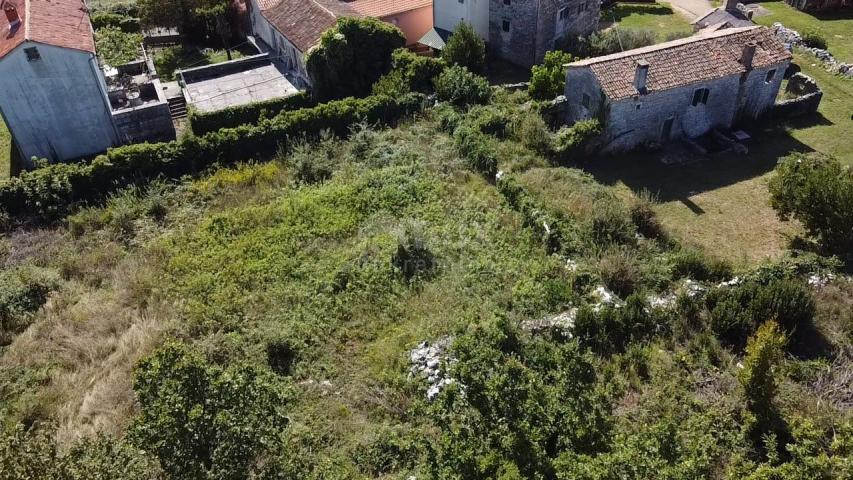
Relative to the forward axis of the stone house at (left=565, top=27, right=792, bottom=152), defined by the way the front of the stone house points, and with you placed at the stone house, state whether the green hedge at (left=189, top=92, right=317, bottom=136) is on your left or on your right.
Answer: on your right

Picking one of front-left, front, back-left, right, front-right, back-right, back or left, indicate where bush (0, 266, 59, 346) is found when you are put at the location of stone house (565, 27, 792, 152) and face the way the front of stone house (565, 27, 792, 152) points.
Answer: right

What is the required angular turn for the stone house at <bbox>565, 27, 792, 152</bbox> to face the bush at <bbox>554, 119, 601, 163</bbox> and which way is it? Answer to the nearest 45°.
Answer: approximately 90° to its right

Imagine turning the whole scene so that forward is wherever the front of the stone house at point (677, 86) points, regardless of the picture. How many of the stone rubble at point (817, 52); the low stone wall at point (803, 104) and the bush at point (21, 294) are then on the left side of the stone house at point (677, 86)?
2

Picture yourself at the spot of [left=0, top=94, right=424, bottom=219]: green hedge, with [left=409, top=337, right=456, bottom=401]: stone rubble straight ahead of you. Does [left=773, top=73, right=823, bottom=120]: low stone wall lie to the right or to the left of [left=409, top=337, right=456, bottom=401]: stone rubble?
left

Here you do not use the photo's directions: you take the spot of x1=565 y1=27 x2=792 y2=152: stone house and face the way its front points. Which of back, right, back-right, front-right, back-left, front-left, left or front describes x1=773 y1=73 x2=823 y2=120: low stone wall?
left

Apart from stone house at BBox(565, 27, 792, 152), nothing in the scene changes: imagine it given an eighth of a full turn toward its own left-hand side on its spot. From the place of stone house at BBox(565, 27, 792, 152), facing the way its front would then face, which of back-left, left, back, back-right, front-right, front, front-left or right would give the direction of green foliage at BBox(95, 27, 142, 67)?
back

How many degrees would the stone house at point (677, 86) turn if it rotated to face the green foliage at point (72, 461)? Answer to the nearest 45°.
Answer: approximately 45° to its right

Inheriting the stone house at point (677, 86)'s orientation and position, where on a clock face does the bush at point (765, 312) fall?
The bush is roughly at 1 o'clock from the stone house.

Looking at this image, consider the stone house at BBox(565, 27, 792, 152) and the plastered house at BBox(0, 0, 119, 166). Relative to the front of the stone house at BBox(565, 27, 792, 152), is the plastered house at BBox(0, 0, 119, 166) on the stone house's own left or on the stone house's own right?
on the stone house's own right

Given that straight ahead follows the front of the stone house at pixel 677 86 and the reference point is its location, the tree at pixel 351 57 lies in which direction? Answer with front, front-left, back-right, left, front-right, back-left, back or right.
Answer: back-right

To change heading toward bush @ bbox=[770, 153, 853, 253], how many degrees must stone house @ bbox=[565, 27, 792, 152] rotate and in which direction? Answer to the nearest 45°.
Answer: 0° — it already faces it

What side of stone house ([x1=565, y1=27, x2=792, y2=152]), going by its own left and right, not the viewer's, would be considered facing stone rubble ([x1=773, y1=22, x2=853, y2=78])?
left

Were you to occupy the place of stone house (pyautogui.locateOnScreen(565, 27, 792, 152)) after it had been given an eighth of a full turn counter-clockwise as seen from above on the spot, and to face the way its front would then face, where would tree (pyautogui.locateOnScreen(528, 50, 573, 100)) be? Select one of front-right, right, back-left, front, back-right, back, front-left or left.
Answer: back

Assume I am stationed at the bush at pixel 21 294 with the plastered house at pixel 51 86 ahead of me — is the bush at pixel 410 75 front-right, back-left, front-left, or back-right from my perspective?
front-right

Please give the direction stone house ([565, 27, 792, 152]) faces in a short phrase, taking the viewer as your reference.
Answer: facing the viewer and to the right of the viewer

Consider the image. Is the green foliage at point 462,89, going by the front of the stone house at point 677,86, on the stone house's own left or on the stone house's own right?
on the stone house's own right
